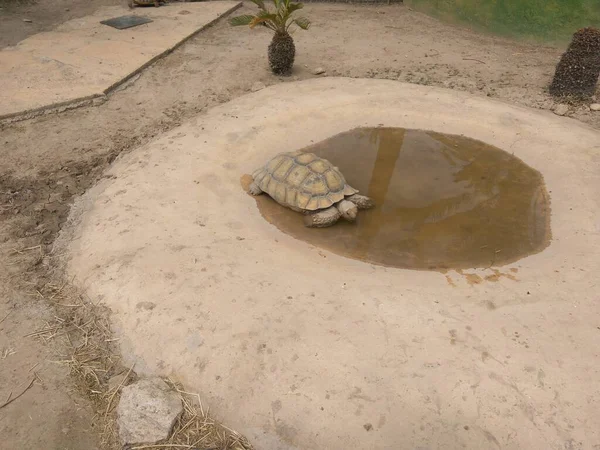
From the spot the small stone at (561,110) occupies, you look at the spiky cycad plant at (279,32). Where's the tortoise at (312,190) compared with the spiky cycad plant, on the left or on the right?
left

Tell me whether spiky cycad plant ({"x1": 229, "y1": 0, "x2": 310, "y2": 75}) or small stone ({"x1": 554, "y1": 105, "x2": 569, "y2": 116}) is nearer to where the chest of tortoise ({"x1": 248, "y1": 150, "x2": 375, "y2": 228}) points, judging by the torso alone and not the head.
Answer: the small stone

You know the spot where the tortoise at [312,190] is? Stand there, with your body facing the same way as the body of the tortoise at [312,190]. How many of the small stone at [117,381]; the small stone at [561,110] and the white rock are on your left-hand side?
1

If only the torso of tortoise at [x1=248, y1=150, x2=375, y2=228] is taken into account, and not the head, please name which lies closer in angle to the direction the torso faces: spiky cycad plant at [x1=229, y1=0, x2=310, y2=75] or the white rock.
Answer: the white rock

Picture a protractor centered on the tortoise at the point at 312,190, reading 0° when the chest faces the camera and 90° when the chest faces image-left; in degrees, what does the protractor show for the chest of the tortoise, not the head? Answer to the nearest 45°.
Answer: approximately 315°

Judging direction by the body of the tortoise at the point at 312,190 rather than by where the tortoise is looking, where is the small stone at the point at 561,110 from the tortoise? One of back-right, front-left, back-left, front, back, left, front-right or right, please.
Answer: left

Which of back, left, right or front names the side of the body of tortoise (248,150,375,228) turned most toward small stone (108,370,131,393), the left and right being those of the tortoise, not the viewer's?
right

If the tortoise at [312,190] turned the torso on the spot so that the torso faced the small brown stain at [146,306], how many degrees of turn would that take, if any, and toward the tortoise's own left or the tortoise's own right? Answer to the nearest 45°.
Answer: approximately 90° to the tortoise's own right

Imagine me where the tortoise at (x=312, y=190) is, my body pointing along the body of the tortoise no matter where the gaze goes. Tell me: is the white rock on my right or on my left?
on my right

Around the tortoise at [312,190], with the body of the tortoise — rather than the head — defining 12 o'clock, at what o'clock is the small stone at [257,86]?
The small stone is roughly at 7 o'clock from the tortoise.

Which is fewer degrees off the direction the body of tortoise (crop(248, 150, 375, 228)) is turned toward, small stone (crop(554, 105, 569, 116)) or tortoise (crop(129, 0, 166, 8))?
the small stone

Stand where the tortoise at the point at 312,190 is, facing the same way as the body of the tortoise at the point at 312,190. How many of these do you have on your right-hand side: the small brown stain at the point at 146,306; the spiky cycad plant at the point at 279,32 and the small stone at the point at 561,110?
1

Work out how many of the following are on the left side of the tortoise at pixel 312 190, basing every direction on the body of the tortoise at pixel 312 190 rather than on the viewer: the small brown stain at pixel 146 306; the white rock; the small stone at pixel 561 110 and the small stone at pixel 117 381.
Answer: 1
